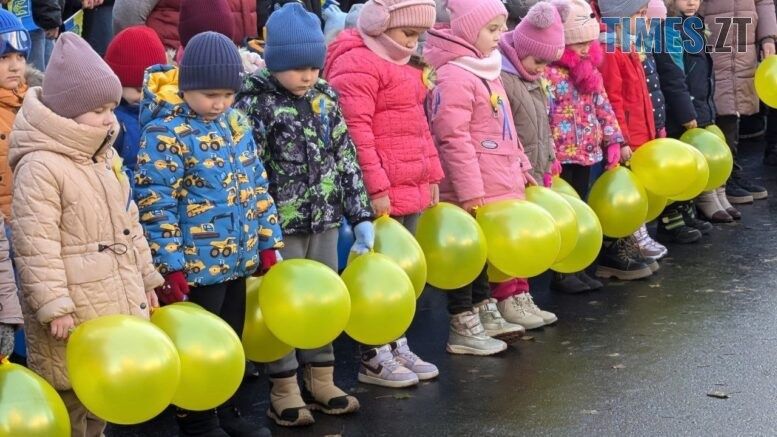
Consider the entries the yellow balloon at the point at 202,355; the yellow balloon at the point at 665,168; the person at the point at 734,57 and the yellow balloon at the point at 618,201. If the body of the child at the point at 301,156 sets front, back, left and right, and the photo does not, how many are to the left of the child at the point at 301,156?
3

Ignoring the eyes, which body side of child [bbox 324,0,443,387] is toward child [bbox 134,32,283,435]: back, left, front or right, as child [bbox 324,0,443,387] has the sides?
right

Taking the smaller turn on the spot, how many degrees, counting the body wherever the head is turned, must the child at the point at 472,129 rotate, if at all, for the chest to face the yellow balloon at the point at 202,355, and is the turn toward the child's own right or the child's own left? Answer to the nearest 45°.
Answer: approximately 90° to the child's own right

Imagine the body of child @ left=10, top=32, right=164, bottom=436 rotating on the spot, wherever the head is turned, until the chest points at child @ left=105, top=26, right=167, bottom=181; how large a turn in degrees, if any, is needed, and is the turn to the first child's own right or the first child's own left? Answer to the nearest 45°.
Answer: approximately 135° to the first child's own left

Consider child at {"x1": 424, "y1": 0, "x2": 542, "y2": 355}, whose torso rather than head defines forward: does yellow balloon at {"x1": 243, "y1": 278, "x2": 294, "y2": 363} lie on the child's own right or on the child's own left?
on the child's own right

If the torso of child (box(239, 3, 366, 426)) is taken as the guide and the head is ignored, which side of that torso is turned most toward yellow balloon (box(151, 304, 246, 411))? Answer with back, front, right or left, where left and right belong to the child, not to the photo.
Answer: right

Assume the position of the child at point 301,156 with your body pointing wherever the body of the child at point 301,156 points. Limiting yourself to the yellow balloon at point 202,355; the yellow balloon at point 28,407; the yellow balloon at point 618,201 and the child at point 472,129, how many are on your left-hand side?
2
